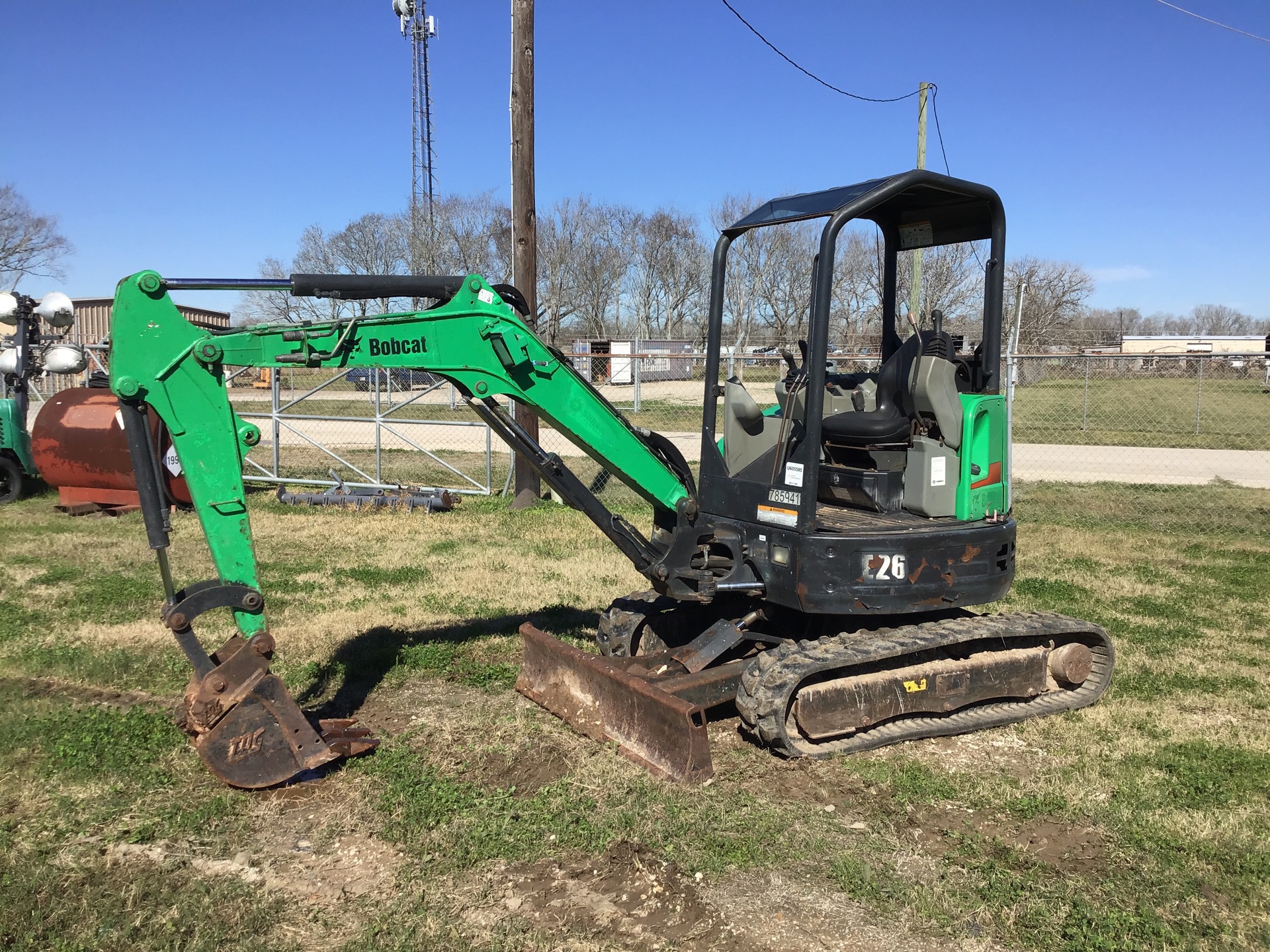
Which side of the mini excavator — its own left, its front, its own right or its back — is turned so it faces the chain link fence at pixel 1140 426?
back

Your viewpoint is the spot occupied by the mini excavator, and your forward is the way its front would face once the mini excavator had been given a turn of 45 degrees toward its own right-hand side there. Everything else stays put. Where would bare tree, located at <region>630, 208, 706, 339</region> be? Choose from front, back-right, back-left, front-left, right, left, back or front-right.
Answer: right

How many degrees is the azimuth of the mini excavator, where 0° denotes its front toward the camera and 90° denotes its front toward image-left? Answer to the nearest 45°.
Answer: approximately 45°

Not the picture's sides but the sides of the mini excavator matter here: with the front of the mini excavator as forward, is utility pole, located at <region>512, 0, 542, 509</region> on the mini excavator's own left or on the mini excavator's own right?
on the mini excavator's own right

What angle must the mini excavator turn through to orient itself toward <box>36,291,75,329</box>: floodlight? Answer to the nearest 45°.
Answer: approximately 90° to its right
